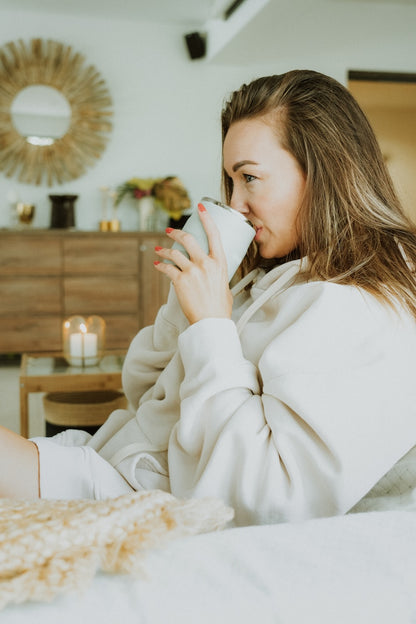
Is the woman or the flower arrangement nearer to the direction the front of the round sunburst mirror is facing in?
the woman

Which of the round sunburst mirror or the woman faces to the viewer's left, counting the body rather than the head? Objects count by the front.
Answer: the woman

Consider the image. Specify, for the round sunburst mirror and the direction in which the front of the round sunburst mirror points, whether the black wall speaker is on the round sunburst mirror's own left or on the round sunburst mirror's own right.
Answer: on the round sunburst mirror's own left

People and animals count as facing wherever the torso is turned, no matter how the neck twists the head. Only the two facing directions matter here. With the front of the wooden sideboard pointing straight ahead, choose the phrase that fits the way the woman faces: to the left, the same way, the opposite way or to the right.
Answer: to the right

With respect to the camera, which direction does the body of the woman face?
to the viewer's left

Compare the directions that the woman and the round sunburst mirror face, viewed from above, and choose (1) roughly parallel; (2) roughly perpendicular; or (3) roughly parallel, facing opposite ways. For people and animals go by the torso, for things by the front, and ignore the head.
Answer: roughly perpendicular

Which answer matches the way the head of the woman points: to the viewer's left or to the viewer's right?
to the viewer's left

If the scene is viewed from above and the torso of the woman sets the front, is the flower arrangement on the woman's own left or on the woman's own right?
on the woman's own right

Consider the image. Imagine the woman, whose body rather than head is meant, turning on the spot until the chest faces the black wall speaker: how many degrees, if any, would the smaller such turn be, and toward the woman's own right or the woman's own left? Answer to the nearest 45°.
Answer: approximately 90° to the woman's own right
